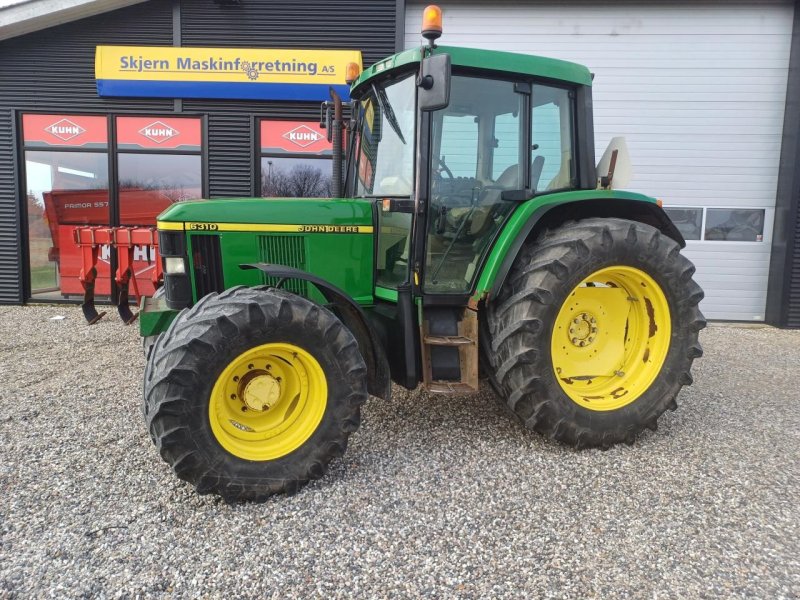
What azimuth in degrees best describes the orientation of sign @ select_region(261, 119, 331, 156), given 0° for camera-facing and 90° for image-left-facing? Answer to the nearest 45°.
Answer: approximately 0°

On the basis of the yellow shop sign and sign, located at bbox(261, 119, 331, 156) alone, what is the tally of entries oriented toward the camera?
2

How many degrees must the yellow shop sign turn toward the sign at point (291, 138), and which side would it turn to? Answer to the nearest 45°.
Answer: approximately 90° to its left

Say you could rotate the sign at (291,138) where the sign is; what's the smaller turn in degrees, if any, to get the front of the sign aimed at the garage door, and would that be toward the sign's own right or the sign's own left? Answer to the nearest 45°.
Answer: approximately 90° to the sign's own left

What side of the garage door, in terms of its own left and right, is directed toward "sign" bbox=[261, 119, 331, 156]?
right

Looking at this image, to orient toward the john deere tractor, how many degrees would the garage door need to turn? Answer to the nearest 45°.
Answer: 0° — it already faces it

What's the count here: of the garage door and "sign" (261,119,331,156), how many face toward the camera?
2

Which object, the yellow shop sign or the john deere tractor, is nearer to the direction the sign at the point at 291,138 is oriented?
the john deere tractor
